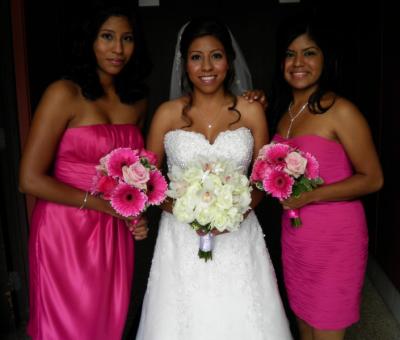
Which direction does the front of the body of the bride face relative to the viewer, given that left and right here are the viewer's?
facing the viewer

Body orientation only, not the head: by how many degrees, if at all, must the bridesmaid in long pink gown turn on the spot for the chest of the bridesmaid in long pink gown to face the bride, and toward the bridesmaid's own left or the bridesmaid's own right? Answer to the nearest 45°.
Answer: approximately 45° to the bridesmaid's own left

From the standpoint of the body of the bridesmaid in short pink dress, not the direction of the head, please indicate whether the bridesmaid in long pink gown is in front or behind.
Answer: in front

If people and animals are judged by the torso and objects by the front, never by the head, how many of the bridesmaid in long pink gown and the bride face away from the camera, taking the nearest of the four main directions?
0

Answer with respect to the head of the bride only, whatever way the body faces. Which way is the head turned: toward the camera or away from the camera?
toward the camera

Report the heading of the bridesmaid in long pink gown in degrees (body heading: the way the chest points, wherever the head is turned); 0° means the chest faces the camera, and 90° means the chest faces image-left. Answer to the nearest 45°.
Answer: approximately 315°

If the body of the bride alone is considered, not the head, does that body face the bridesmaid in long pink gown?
no

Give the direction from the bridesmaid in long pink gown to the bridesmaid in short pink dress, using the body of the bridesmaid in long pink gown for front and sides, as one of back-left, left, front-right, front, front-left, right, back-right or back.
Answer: front-left

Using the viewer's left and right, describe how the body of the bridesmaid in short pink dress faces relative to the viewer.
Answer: facing the viewer and to the left of the viewer
